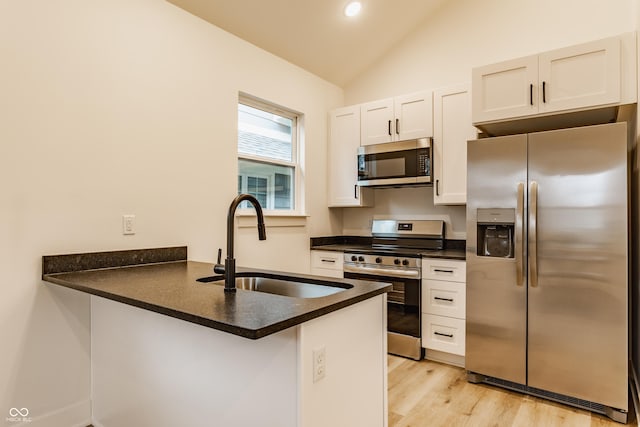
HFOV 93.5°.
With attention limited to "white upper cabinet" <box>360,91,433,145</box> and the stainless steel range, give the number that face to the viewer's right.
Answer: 0

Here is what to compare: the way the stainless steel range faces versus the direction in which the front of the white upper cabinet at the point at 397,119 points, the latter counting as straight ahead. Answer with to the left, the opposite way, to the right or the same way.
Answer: the same way

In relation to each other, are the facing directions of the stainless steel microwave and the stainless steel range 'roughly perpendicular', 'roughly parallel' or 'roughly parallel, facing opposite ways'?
roughly parallel

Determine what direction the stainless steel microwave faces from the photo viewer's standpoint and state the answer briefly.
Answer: facing the viewer and to the left of the viewer

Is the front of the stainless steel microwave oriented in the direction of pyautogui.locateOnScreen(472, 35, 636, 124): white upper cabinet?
no

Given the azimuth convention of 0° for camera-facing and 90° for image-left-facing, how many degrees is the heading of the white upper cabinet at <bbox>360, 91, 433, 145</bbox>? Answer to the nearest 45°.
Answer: approximately 45°

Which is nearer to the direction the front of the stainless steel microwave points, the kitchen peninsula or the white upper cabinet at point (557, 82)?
the kitchen peninsula

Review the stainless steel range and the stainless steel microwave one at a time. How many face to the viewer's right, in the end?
0

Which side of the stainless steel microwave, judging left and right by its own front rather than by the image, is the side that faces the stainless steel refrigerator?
left

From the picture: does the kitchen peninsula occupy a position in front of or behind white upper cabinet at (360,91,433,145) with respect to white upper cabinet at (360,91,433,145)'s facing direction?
in front

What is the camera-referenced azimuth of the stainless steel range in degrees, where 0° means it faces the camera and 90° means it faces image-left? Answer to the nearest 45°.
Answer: approximately 45°

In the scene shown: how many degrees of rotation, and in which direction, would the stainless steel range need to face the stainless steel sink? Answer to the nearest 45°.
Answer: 0° — it already faces it

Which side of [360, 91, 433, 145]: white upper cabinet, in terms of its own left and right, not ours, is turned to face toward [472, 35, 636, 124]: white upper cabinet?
left
